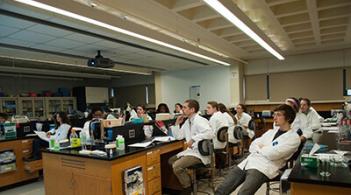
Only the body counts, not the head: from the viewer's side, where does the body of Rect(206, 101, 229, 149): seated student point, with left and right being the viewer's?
facing to the left of the viewer

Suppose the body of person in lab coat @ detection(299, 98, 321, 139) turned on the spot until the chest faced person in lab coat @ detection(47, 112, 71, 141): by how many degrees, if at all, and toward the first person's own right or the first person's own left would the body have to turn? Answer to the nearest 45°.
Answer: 0° — they already face them

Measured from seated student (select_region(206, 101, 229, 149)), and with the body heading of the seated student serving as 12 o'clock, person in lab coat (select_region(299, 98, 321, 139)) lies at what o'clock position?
The person in lab coat is roughly at 6 o'clock from the seated student.

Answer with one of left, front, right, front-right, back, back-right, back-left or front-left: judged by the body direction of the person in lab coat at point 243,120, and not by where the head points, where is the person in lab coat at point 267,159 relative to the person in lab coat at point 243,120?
front-left

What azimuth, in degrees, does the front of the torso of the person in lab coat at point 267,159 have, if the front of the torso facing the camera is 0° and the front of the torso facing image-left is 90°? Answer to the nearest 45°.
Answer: approximately 45°

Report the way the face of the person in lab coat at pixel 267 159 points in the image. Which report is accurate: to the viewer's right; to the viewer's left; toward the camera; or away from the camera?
to the viewer's left

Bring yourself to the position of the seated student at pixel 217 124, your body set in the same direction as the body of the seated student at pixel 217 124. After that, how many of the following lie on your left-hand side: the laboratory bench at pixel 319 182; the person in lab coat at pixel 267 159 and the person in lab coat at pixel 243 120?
2
